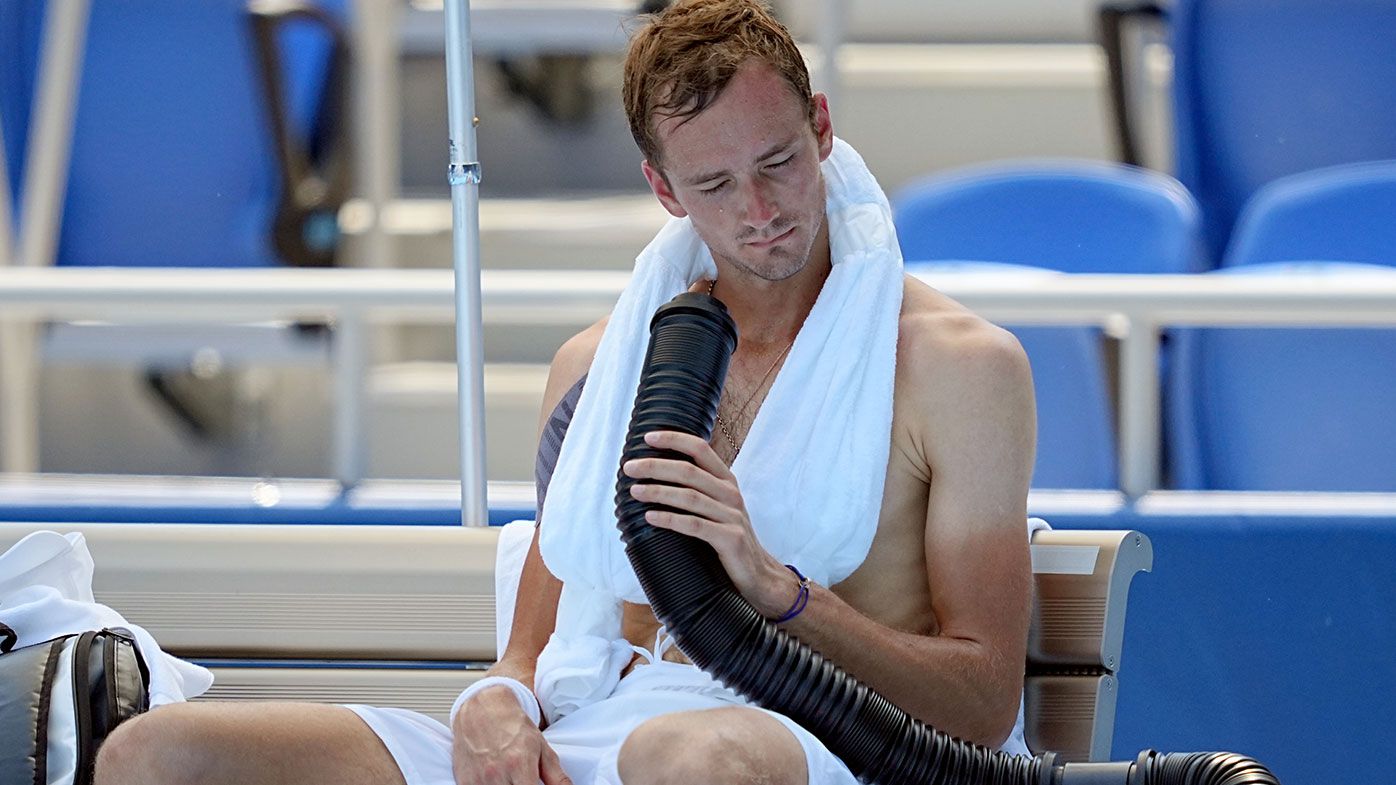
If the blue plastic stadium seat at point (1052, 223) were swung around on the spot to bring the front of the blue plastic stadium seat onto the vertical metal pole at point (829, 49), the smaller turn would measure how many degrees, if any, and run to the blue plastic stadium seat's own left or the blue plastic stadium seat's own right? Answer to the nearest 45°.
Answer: approximately 135° to the blue plastic stadium seat's own right

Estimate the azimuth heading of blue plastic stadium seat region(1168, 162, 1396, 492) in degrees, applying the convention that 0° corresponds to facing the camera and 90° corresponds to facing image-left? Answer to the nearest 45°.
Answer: approximately 0°

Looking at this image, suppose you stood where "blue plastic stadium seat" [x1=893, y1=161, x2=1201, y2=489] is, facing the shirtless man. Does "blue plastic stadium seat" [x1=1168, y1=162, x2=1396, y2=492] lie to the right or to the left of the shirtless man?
left

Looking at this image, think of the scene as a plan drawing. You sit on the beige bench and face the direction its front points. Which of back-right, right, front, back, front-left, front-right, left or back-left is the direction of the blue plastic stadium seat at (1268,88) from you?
back-left

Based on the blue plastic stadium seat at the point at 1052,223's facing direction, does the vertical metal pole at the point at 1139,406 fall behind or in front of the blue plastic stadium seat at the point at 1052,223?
in front

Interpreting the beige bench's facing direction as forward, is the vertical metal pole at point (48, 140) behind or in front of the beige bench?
behind

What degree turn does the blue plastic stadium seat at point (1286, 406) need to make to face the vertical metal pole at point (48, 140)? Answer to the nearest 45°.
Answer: approximately 90° to its right

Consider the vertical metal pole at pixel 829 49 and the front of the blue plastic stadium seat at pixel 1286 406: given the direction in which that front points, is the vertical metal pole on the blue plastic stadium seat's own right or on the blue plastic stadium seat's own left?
on the blue plastic stadium seat's own right

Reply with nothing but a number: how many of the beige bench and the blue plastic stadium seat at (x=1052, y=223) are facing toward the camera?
2

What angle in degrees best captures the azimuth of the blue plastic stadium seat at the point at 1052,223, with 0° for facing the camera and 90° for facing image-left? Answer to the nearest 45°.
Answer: approximately 0°

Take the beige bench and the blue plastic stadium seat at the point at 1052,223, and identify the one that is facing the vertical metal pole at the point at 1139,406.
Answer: the blue plastic stadium seat

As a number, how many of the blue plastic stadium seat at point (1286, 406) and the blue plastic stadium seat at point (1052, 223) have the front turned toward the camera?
2

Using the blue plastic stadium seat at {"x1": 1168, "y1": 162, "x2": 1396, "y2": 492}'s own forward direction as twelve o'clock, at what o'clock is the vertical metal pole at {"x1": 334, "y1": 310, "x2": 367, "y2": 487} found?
The vertical metal pole is roughly at 2 o'clock from the blue plastic stadium seat.

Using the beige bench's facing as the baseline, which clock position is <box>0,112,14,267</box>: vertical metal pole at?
The vertical metal pole is roughly at 5 o'clock from the beige bench.

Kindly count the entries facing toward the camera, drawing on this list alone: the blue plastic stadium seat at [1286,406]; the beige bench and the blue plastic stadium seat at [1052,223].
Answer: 3

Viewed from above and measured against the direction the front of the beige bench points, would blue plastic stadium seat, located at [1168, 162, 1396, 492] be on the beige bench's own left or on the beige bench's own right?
on the beige bench's own left
